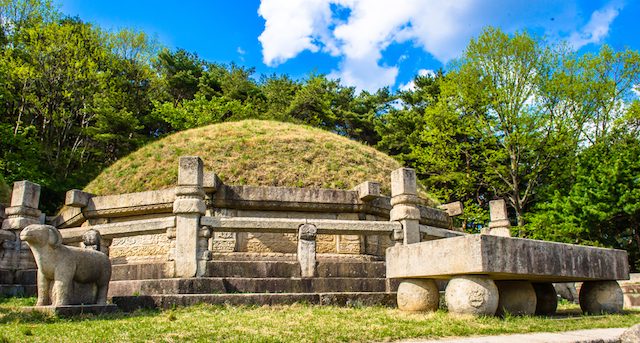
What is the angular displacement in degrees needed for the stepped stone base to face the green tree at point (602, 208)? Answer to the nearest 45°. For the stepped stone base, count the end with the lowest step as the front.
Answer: approximately 135° to its left

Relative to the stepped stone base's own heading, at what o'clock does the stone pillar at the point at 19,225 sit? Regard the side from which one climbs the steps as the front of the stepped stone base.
The stone pillar is roughly at 4 o'clock from the stepped stone base.

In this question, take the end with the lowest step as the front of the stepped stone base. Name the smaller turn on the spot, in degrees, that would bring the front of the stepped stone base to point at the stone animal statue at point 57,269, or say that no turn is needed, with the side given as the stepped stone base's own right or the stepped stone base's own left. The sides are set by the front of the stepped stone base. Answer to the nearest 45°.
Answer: approximately 45° to the stepped stone base's own right

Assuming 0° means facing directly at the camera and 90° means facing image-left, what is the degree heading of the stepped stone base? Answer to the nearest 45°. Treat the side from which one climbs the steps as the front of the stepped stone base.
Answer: approximately 0°

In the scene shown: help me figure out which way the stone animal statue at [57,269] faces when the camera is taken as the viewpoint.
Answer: facing the viewer and to the left of the viewer

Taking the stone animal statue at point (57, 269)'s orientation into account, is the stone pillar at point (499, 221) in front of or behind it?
behind

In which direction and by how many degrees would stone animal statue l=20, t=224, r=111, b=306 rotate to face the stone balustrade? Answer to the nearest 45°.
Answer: approximately 180°

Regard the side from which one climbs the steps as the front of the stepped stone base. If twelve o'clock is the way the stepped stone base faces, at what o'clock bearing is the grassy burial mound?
The grassy burial mound is roughly at 6 o'clock from the stepped stone base.

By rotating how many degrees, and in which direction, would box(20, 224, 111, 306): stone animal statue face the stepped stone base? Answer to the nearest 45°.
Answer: approximately 135° to its left

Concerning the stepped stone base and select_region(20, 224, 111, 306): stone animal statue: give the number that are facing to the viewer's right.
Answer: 0

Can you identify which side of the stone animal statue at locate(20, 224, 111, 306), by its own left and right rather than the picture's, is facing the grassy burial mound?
back
